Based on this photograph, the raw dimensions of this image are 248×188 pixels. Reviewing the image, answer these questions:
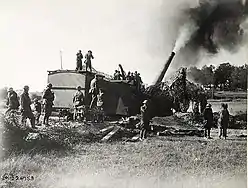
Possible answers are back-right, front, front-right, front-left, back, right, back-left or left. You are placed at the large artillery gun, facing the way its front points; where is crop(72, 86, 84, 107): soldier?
back-left

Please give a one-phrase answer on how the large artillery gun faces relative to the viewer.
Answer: facing away from the viewer and to the right of the viewer

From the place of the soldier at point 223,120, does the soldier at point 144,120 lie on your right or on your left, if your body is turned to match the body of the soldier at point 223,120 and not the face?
on your left
